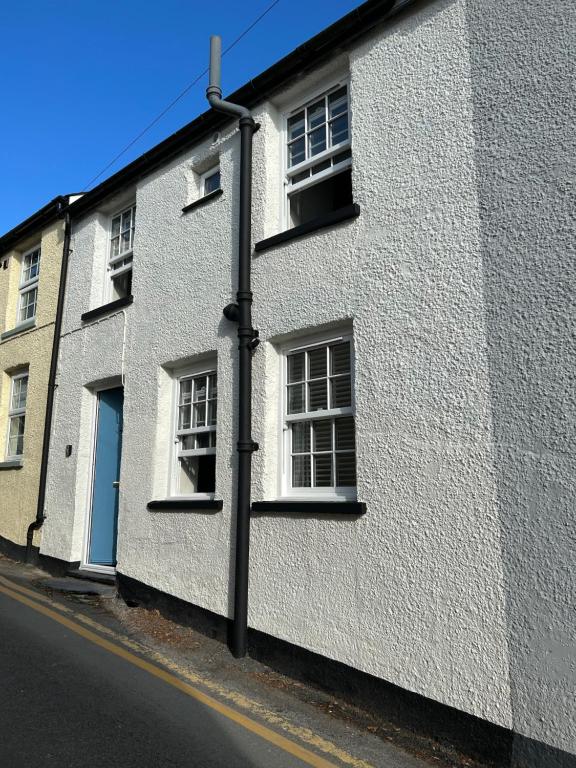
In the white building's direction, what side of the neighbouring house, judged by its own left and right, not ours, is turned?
left

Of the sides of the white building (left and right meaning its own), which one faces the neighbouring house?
right

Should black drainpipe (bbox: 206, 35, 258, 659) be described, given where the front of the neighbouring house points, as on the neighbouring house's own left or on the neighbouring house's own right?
on the neighbouring house's own left

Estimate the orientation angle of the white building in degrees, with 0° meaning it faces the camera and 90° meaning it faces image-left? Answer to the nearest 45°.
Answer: approximately 45°

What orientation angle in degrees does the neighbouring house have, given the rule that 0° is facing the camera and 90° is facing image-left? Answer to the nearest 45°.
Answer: approximately 45°
